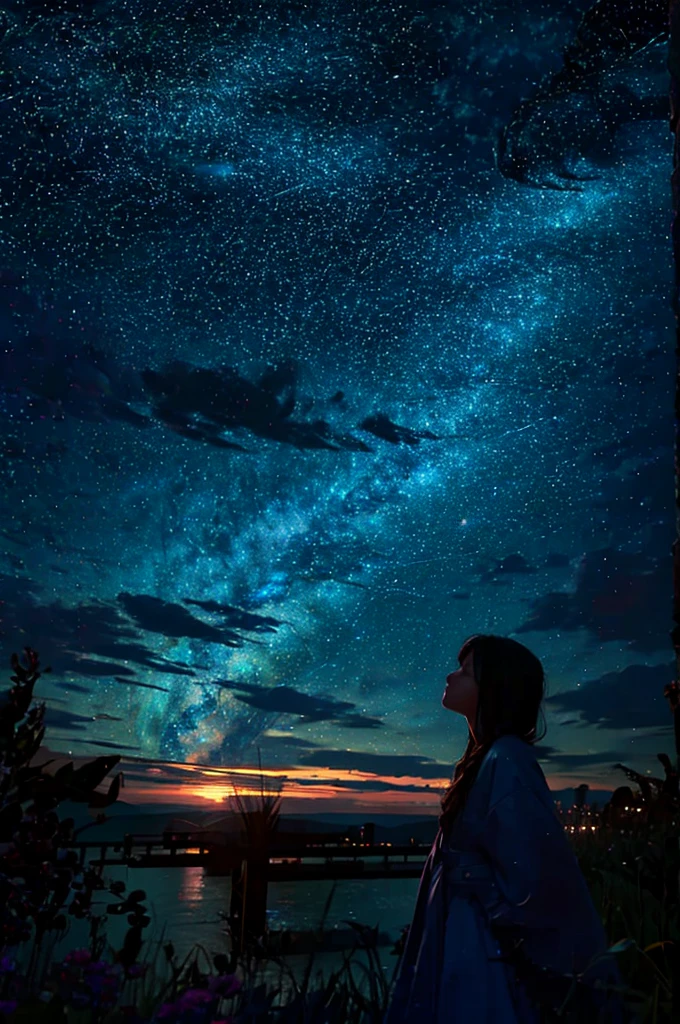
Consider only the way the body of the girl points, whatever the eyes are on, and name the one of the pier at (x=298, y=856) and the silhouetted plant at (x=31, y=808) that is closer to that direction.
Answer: the silhouetted plant

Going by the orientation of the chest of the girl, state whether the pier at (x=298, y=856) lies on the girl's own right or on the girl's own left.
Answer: on the girl's own right

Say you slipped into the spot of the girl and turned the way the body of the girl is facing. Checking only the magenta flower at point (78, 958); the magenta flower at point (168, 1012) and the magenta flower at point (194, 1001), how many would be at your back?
0

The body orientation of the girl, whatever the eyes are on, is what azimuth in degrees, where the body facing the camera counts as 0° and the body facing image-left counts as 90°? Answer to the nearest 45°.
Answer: approximately 90°

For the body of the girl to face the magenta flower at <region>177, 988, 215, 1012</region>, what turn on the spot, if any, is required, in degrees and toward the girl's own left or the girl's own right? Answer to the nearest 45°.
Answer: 0° — they already face it

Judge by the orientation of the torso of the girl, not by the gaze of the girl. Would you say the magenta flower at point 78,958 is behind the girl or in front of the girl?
in front

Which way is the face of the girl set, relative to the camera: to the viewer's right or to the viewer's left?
to the viewer's left

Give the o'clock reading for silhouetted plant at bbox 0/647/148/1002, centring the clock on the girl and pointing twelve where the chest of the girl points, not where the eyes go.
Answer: The silhouetted plant is roughly at 11 o'clock from the girl.

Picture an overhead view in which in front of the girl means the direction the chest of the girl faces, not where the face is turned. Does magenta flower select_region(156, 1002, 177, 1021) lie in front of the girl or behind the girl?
in front
